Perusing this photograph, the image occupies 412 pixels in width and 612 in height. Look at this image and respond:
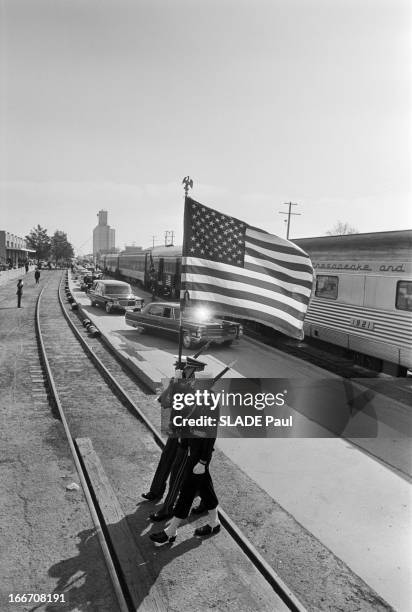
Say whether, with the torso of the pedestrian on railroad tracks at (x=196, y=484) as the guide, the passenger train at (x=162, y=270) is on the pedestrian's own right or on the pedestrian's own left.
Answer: on the pedestrian's own right

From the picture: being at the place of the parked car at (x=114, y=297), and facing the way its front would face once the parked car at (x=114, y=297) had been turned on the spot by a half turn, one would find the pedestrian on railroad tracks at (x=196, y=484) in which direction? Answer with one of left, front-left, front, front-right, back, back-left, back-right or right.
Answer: back-left

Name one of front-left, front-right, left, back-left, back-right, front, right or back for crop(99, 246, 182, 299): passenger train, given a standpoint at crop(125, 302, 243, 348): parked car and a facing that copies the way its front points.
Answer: back-left

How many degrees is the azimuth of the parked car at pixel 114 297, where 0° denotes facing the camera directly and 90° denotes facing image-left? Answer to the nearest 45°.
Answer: approximately 315°

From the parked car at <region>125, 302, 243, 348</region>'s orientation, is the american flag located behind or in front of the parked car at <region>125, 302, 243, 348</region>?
in front

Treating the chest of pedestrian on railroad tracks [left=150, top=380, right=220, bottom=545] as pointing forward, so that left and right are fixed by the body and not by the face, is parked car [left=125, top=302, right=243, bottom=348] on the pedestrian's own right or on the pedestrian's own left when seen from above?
on the pedestrian's own right

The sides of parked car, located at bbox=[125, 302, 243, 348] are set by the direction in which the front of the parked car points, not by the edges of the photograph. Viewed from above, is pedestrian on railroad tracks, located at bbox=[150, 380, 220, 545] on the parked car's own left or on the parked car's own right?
on the parked car's own right

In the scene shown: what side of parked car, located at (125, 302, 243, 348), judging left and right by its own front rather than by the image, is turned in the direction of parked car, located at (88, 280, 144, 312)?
back
